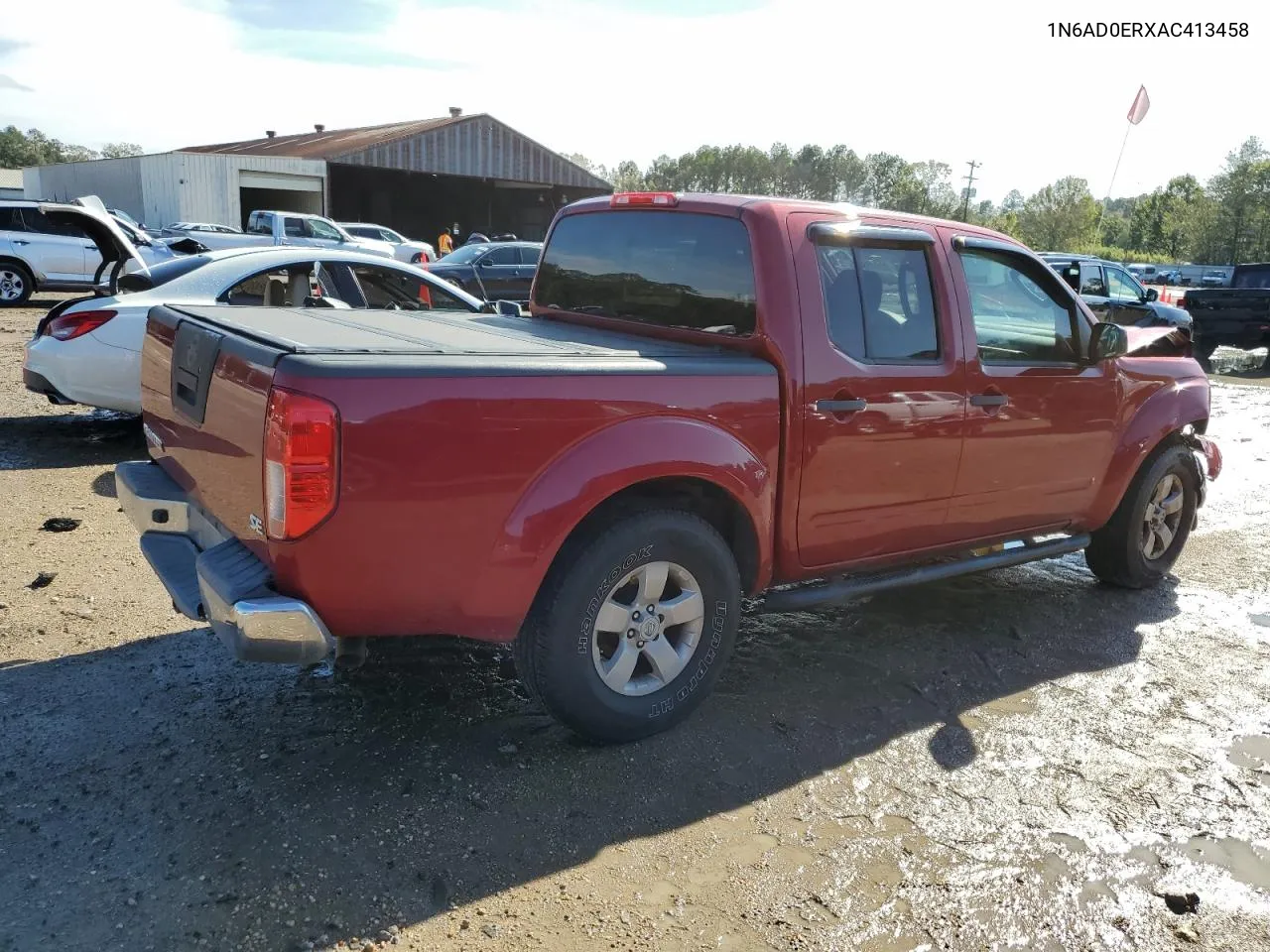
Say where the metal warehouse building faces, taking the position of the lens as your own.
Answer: facing the viewer and to the right of the viewer

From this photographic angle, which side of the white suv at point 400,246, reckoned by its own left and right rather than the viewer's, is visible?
right

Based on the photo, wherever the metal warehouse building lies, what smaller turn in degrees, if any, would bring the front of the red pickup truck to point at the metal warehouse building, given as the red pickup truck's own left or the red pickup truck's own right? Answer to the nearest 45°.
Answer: approximately 45° to the red pickup truck's own left

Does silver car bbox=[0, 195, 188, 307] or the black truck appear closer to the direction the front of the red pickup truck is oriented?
the black truck

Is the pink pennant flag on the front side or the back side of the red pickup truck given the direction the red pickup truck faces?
on the front side

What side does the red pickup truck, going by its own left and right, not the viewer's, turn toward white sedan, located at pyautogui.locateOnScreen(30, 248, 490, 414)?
left

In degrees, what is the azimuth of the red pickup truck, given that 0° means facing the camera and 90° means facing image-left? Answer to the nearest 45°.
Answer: approximately 225°

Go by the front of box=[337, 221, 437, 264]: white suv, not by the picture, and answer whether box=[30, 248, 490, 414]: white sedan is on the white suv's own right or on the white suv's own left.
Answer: on the white suv's own right
